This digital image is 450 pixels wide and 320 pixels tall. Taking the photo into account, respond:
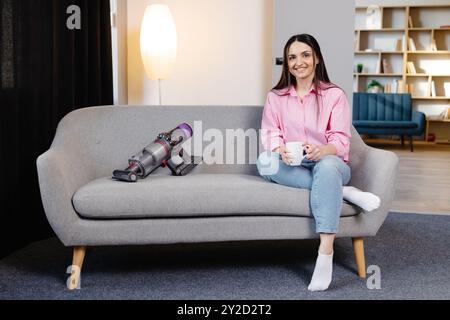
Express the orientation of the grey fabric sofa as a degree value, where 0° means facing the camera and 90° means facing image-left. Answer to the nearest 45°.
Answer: approximately 0°

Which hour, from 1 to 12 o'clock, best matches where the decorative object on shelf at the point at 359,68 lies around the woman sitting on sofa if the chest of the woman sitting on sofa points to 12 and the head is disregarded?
The decorative object on shelf is roughly at 6 o'clock from the woman sitting on sofa.

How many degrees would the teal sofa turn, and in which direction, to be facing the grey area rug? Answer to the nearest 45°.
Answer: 0° — it already faces it

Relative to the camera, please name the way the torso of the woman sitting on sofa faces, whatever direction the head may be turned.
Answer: toward the camera

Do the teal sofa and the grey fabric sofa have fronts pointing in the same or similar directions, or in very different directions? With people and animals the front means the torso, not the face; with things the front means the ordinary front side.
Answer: same or similar directions

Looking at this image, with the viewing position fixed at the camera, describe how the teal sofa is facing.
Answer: facing the viewer

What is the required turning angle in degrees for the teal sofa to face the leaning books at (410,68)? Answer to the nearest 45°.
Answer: approximately 135° to its left

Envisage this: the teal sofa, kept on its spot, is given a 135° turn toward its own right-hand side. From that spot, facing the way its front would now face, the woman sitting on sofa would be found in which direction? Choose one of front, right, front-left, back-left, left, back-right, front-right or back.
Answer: back-left

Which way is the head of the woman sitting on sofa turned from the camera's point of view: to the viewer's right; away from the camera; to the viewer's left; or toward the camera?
toward the camera

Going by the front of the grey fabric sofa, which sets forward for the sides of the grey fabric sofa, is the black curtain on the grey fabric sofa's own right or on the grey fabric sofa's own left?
on the grey fabric sofa's own right

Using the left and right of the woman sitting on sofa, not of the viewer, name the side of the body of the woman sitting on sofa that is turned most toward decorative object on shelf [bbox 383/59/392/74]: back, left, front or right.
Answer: back
